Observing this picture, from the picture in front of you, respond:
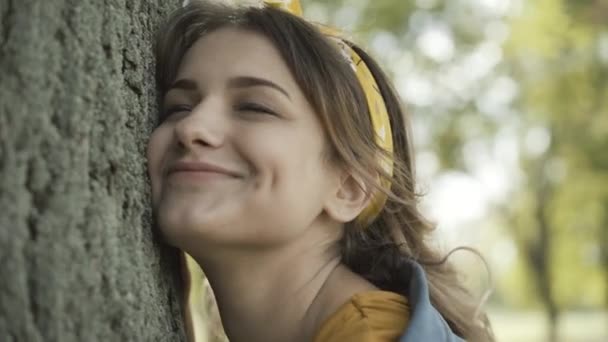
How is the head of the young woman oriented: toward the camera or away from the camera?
toward the camera

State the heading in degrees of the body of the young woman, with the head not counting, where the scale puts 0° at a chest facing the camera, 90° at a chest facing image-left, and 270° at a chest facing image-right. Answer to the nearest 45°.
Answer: approximately 45°
